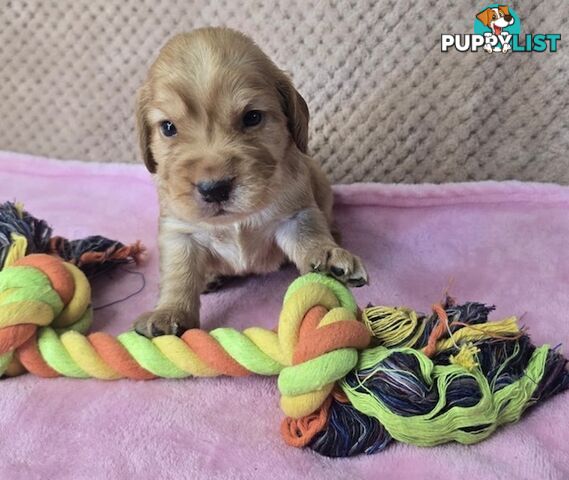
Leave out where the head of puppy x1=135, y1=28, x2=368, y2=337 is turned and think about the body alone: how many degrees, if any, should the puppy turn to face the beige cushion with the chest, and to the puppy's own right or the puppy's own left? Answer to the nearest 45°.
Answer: approximately 135° to the puppy's own left

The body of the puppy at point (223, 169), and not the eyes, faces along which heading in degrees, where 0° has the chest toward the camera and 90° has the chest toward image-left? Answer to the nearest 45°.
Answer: approximately 0°

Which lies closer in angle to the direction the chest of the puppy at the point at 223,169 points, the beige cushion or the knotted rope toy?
the knotted rope toy
